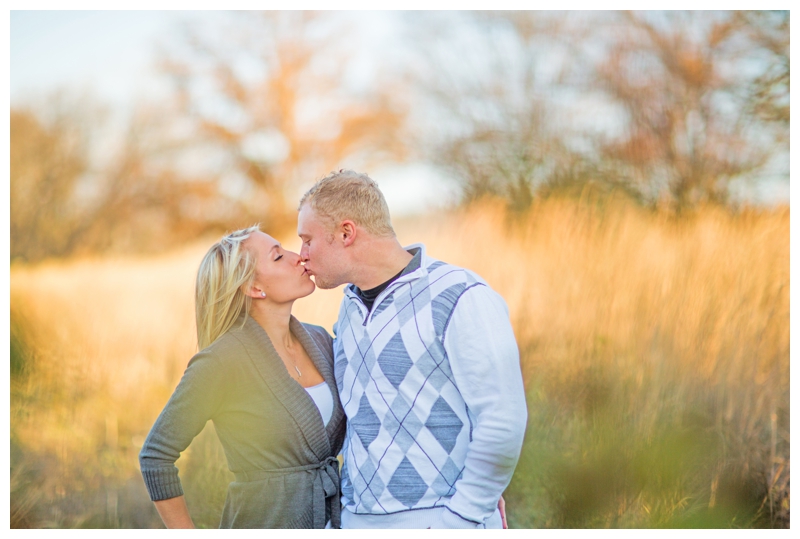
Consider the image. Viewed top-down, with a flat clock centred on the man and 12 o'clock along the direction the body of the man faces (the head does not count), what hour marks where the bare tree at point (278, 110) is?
The bare tree is roughly at 4 o'clock from the man.

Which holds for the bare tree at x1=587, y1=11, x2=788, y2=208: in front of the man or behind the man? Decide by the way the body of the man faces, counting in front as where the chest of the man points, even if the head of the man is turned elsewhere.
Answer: behind

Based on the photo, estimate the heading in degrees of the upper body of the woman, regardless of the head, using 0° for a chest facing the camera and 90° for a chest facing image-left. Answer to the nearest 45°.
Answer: approximately 315°

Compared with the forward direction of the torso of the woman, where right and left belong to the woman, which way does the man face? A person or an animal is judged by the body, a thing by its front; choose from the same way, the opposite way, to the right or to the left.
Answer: to the right

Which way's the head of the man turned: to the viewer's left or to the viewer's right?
to the viewer's left

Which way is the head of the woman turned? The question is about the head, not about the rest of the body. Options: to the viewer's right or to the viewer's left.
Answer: to the viewer's right
